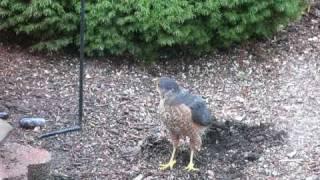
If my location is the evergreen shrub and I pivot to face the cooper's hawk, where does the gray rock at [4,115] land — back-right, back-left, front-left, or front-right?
front-right

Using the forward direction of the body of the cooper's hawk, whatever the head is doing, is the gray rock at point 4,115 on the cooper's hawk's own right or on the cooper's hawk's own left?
on the cooper's hawk's own right

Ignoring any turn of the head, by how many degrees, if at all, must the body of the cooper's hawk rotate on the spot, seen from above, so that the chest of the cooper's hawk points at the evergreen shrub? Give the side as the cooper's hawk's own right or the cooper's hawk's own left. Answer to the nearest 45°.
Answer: approximately 135° to the cooper's hawk's own right

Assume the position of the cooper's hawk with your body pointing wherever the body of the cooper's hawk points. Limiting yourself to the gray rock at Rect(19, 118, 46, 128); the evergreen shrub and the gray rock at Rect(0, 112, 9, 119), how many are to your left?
0

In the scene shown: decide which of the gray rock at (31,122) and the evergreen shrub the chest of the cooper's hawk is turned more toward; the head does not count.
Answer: the gray rock

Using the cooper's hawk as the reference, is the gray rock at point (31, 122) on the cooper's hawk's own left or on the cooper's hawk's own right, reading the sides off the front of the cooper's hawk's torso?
on the cooper's hawk's own right

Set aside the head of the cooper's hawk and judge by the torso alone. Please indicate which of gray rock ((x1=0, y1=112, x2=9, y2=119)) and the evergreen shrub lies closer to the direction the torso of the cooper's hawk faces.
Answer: the gray rock
